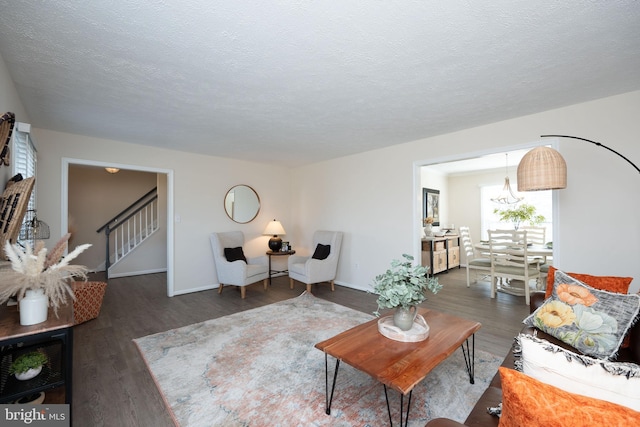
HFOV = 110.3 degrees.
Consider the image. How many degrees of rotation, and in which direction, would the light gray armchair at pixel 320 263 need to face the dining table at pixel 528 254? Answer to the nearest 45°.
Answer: approximately 135° to its left

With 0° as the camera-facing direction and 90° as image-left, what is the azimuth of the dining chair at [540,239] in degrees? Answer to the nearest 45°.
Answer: approximately 0°

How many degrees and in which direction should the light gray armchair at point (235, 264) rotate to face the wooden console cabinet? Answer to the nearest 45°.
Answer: approximately 45° to its left

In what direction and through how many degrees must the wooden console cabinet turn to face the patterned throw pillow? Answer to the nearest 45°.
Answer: approximately 45° to its right

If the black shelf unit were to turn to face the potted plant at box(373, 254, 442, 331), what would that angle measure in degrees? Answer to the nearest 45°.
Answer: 0° — it already faces it

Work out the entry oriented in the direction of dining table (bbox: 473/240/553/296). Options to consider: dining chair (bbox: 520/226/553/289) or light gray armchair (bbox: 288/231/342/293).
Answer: the dining chair

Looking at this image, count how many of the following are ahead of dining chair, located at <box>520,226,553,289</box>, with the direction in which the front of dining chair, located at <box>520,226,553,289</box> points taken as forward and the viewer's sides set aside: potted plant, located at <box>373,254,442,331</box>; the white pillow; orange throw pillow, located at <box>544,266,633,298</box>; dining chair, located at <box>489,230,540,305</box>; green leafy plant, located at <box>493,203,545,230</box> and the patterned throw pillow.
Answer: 5

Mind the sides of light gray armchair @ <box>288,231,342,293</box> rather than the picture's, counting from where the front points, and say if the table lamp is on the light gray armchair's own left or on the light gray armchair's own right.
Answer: on the light gray armchair's own right
